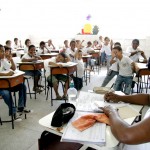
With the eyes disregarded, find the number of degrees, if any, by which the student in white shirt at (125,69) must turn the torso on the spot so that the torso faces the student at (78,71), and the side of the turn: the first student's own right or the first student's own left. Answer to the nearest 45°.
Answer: approximately 90° to the first student's own right

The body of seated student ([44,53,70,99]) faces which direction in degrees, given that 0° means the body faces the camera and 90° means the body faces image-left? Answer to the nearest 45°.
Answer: approximately 315°

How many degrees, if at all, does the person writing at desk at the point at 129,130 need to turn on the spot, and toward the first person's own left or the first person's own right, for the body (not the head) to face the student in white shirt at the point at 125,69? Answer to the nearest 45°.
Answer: approximately 90° to the first person's own right

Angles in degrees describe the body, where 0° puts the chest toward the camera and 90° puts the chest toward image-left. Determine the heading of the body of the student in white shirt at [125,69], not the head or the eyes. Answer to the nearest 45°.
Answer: approximately 45°

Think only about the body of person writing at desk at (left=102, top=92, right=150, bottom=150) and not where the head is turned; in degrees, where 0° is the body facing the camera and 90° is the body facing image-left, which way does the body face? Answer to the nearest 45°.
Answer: approximately 90°

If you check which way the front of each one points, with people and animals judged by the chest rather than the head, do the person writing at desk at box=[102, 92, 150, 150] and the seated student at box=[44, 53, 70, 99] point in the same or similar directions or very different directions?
very different directions
